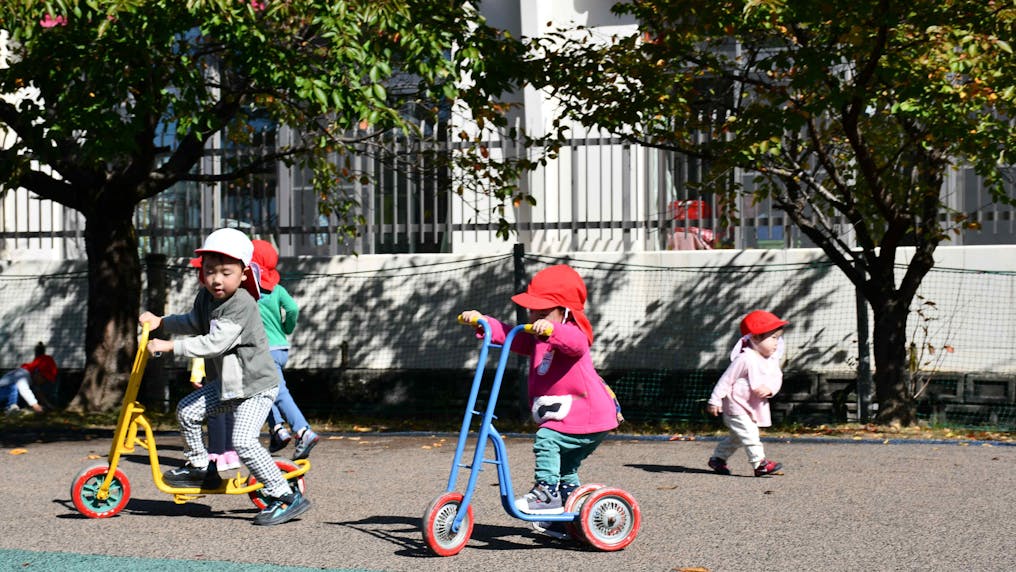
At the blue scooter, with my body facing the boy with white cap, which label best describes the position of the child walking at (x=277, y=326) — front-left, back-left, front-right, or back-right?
front-right

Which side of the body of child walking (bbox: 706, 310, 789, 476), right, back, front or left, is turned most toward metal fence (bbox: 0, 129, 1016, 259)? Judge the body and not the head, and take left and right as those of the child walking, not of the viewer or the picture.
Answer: back

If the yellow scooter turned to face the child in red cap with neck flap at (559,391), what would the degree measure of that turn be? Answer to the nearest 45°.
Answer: approximately 135° to its left

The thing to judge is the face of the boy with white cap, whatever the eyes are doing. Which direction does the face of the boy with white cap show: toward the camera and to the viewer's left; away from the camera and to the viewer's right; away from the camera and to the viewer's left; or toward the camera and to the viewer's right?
toward the camera and to the viewer's left

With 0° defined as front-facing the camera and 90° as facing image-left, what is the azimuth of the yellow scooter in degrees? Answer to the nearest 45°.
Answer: approximately 90°

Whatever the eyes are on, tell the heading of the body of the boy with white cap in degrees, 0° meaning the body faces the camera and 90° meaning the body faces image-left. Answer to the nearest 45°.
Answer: approximately 45°

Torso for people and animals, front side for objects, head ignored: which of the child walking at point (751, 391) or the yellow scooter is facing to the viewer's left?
the yellow scooter

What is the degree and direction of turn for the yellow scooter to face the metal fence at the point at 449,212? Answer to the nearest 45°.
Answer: approximately 135° to its right
